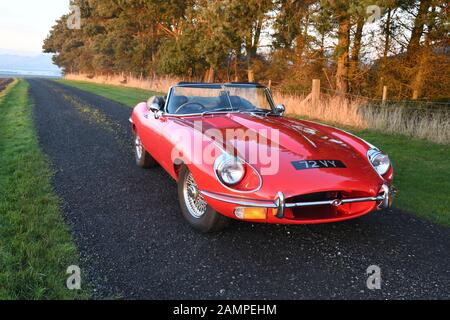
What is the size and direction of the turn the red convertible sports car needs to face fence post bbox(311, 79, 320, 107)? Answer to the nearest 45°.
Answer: approximately 135° to its left

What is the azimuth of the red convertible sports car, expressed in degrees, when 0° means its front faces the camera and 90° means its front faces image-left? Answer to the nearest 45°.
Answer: approximately 315°
